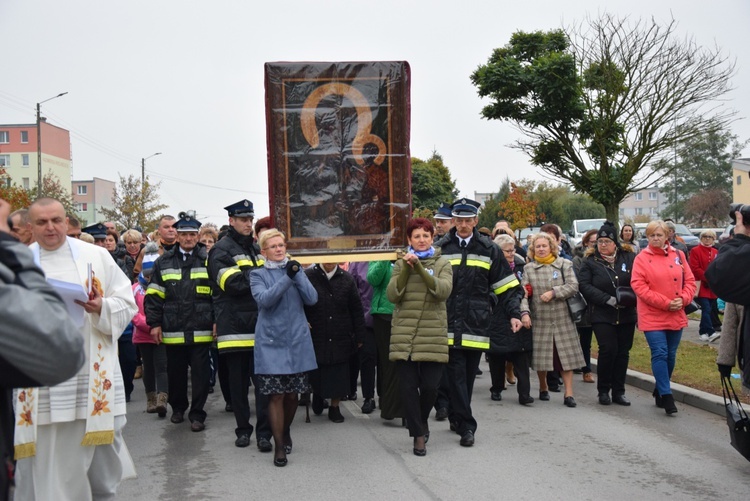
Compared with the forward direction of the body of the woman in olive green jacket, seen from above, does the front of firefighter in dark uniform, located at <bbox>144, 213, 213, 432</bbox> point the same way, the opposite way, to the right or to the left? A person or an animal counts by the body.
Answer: the same way

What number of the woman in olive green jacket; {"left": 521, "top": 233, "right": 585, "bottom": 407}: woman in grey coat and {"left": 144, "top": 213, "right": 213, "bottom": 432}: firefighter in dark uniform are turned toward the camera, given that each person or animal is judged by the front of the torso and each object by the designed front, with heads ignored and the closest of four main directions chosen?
3

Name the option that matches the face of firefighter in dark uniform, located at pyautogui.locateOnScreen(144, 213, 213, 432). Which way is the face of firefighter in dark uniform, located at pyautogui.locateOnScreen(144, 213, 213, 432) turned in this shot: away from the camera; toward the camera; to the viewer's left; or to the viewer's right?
toward the camera

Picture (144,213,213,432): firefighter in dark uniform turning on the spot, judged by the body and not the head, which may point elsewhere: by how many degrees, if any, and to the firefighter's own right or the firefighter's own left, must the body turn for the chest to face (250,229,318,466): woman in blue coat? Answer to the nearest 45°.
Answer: approximately 45° to the firefighter's own left

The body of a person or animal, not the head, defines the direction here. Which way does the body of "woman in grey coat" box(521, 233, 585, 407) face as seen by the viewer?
toward the camera

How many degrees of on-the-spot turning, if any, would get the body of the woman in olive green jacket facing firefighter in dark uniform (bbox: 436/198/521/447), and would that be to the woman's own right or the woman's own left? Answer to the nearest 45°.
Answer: approximately 135° to the woman's own left

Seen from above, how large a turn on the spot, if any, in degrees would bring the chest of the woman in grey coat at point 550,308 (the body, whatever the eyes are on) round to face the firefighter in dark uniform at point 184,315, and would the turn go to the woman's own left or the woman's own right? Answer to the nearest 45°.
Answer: approximately 45° to the woman's own right

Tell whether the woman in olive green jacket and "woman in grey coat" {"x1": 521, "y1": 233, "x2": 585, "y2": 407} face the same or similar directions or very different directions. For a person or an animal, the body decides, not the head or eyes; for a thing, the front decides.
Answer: same or similar directions

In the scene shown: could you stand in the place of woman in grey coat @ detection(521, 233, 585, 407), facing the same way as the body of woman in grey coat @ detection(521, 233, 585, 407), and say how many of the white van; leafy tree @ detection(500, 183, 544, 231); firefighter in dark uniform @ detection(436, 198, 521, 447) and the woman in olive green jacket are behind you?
2

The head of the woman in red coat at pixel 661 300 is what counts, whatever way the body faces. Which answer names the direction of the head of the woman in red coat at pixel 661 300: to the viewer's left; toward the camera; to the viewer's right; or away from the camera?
toward the camera

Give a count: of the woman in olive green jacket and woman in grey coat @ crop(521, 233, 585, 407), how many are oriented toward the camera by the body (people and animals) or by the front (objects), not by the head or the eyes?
2

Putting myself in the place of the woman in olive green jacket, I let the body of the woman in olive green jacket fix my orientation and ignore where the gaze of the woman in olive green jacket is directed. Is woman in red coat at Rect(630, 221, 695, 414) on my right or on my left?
on my left

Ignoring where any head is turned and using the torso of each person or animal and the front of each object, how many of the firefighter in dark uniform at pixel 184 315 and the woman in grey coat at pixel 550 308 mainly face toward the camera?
2

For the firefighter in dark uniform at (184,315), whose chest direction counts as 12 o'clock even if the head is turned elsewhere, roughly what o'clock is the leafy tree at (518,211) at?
The leafy tree is roughly at 7 o'clock from the firefighter in dark uniform.

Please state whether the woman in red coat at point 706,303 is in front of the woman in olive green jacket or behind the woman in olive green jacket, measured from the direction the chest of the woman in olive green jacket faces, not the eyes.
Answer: behind

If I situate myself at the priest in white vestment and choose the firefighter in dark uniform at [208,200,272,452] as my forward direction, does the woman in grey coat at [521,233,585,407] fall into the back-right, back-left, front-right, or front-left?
front-right

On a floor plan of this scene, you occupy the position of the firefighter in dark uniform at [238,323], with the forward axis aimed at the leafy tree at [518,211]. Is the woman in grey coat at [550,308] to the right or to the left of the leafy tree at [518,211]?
right

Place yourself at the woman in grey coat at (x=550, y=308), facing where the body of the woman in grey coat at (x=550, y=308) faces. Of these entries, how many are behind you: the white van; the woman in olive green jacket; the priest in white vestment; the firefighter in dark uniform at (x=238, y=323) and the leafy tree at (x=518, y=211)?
2

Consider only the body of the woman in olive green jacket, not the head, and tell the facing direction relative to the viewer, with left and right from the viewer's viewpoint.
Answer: facing the viewer
